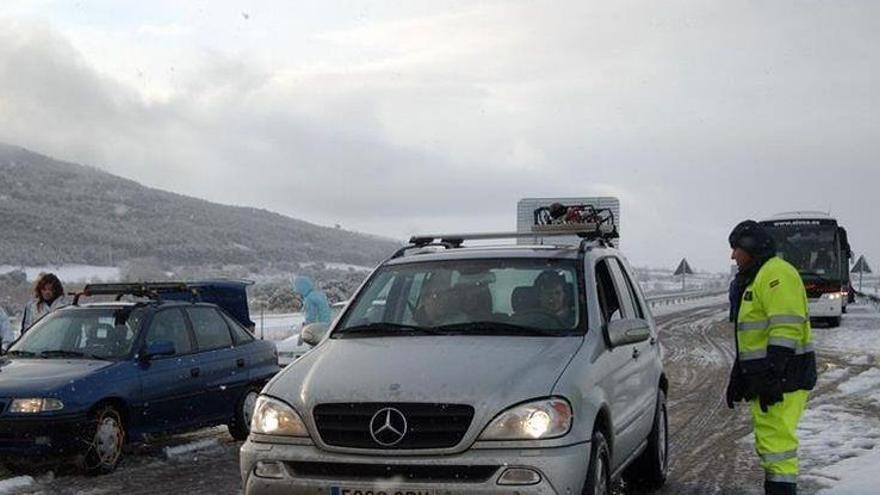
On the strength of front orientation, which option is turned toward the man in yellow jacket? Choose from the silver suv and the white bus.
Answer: the white bus

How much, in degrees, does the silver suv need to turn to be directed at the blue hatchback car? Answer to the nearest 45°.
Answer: approximately 90° to its right

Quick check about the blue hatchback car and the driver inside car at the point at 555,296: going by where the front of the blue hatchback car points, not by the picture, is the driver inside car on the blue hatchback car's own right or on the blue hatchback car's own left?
on the blue hatchback car's own left

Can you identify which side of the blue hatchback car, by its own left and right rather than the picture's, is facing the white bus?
back

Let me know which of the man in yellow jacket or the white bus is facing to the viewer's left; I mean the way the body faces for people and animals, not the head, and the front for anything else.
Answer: the man in yellow jacket

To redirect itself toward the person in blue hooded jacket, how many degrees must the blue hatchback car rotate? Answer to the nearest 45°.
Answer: approximately 180°

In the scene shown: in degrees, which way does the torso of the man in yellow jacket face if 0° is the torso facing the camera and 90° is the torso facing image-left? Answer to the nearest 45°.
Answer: approximately 90°

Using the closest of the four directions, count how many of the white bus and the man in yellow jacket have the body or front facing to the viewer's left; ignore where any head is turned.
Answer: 1

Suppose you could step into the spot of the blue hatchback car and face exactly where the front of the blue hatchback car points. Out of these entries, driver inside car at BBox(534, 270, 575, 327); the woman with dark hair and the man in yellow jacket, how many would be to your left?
2
